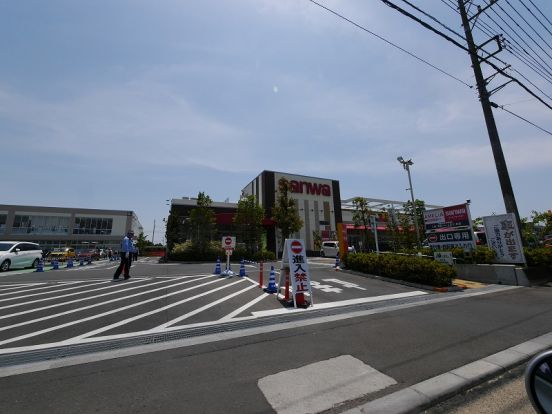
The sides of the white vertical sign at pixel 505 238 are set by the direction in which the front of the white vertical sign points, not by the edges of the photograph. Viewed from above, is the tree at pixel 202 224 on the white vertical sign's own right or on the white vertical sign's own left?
on the white vertical sign's own right

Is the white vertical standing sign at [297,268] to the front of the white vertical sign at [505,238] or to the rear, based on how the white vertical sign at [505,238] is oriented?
to the front

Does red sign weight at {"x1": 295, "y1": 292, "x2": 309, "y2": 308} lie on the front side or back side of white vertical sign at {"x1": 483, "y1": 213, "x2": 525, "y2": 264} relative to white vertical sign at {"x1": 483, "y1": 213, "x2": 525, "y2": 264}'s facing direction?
on the front side

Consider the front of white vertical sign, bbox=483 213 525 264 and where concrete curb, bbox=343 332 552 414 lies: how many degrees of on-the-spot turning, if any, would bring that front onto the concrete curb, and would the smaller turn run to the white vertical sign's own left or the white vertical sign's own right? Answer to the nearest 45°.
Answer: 0° — it already faces it

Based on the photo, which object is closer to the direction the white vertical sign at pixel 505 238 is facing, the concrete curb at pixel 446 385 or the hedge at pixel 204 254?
the concrete curb

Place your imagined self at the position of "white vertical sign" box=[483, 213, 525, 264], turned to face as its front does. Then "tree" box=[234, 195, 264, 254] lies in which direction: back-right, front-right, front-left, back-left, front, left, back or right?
right

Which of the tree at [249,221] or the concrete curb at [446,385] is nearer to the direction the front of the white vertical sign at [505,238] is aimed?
the concrete curb

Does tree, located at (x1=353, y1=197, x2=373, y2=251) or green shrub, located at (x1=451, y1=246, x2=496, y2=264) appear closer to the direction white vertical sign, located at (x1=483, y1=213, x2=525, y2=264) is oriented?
the green shrub

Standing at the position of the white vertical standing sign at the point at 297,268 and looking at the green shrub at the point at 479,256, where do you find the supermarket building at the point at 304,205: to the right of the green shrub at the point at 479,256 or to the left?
left

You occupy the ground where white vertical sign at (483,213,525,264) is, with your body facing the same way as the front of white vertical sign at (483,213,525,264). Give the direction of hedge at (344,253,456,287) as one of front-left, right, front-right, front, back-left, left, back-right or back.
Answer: front-right

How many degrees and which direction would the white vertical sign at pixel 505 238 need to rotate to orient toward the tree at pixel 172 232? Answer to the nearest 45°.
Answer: approximately 90° to its right

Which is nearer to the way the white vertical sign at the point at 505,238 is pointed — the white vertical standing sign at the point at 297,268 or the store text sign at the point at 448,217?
the white vertical standing sign

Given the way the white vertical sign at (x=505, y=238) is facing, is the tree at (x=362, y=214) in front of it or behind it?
behind

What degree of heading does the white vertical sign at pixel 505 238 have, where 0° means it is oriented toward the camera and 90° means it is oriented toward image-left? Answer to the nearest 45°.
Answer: approximately 0°

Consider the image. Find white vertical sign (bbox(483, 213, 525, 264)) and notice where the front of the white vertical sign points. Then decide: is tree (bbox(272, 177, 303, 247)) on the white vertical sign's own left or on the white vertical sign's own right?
on the white vertical sign's own right
